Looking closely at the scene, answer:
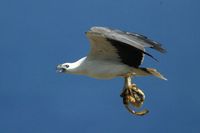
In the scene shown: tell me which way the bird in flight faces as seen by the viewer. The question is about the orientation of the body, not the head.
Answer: to the viewer's left
